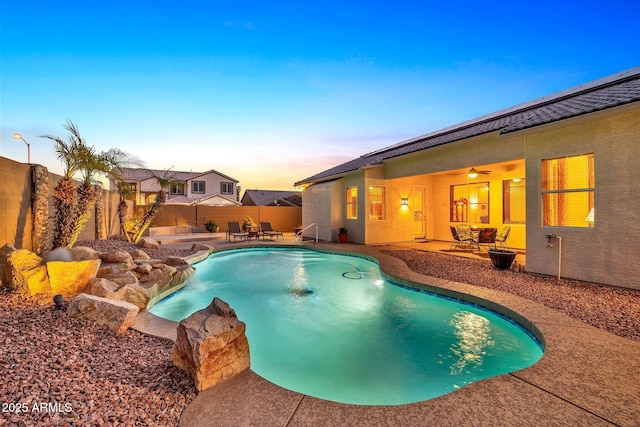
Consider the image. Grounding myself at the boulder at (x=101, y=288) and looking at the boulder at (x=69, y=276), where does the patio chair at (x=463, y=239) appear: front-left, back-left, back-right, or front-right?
back-right

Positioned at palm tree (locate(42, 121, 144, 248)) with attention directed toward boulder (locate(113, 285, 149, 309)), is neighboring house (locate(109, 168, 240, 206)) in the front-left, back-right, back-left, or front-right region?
back-left

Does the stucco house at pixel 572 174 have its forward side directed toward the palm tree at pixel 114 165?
no
